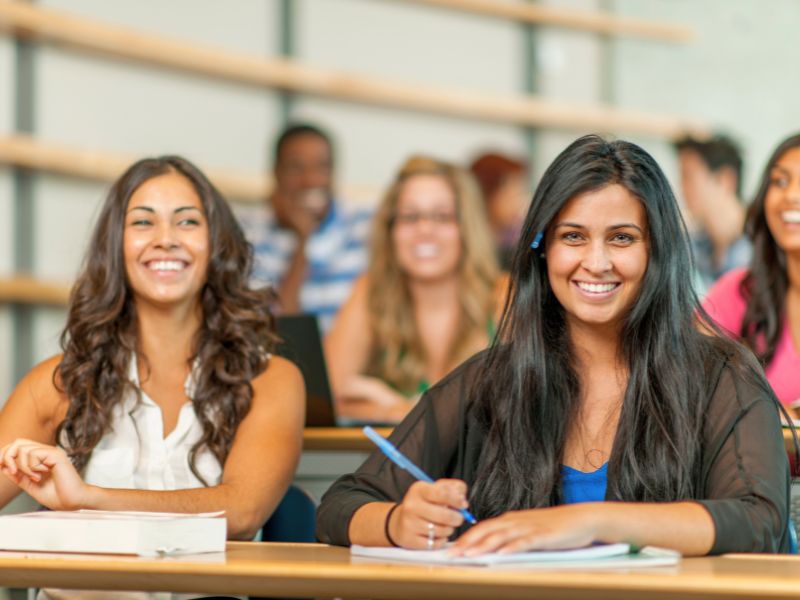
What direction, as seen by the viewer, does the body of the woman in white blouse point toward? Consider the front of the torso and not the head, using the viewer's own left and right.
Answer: facing the viewer

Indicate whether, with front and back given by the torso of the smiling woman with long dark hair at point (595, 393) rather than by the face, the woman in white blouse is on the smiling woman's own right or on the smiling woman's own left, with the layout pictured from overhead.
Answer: on the smiling woman's own right

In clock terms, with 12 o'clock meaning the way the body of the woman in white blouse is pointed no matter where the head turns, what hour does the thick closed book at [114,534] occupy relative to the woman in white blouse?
The thick closed book is roughly at 12 o'clock from the woman in white blouse.

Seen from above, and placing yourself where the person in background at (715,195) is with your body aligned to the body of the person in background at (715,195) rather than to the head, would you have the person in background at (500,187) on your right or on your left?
on your right

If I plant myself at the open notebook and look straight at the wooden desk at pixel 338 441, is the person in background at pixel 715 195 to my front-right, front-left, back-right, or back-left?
front-right

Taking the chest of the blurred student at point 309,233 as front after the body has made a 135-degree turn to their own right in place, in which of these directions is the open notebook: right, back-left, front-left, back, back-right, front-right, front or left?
back-left

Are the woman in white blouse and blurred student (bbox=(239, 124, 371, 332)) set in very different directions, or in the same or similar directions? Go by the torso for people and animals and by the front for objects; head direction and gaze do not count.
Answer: same or similar directions

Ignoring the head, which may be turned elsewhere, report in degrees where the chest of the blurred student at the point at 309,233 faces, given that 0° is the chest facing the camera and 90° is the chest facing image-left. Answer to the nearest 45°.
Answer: approximately 0°

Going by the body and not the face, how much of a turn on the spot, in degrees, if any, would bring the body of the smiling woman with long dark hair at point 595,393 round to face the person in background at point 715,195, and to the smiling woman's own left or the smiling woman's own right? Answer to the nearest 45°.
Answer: approximately 180°

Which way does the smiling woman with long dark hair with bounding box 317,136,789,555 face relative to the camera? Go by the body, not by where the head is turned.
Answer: toward the camera

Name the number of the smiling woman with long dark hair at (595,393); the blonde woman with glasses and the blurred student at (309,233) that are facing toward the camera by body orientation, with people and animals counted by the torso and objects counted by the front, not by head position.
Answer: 3

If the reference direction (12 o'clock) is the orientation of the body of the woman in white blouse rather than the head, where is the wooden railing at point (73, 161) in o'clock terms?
The wooden railing is roughly at 6 o'clock from the woman in white blouse.

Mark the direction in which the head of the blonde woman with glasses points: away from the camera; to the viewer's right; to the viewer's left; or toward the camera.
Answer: toward the camera

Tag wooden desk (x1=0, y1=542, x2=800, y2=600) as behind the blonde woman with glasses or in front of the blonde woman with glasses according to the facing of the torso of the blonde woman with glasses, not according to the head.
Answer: in front

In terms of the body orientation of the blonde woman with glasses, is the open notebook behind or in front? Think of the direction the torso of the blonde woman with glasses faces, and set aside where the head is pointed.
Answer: in front

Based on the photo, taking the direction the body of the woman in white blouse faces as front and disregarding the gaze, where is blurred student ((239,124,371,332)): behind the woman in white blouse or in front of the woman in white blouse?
behind

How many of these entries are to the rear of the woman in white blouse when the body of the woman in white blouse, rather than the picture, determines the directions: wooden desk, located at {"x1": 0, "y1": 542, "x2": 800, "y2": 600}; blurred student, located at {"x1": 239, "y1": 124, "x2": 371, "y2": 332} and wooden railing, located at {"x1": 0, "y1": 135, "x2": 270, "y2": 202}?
2

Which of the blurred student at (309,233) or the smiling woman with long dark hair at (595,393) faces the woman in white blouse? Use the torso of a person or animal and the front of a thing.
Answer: the blurred student
